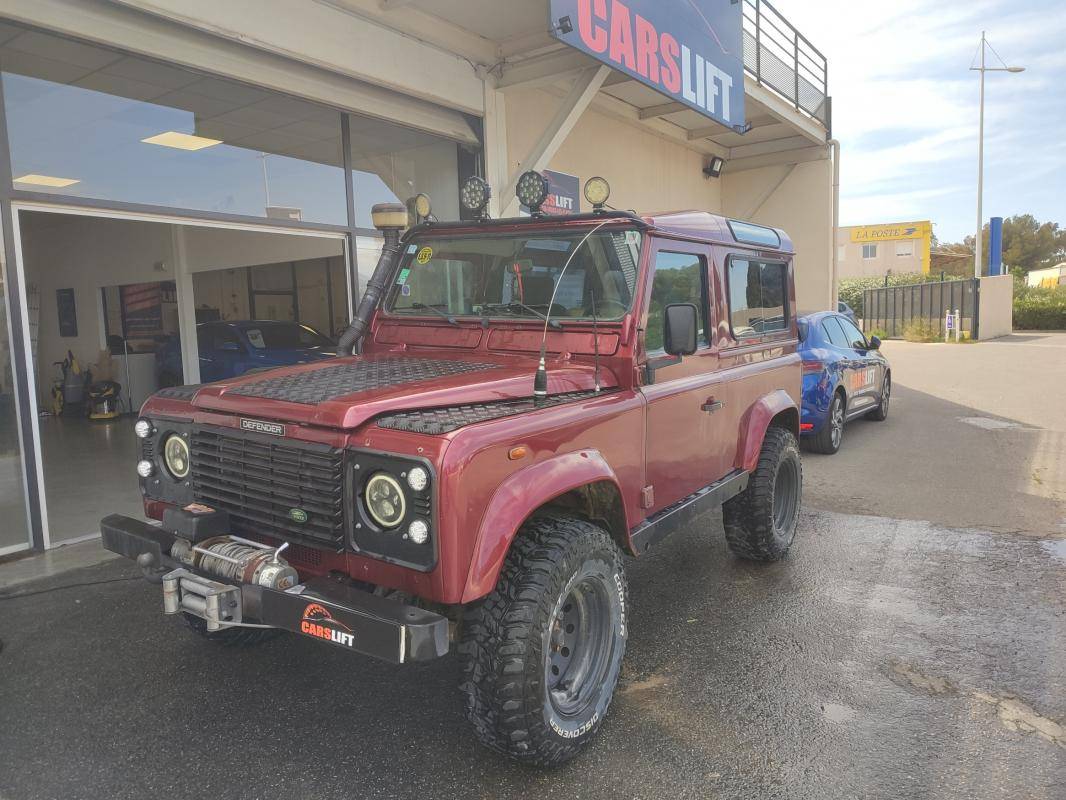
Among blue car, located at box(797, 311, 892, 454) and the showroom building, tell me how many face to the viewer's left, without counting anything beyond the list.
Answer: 0

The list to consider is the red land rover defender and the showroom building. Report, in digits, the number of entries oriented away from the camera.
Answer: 0

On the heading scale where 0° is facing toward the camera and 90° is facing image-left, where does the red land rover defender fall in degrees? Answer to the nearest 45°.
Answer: approximately 45°

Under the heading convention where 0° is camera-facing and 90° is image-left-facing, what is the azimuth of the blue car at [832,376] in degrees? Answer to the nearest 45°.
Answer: approximately 225°

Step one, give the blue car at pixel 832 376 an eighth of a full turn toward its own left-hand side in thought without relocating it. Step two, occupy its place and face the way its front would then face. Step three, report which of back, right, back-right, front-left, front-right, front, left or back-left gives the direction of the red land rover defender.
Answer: back

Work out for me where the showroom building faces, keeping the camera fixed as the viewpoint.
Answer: facing the viewer and to the right of the viewer

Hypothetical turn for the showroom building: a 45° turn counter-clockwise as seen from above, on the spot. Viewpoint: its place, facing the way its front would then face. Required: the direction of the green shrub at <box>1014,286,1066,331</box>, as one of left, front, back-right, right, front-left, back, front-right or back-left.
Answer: front-left
